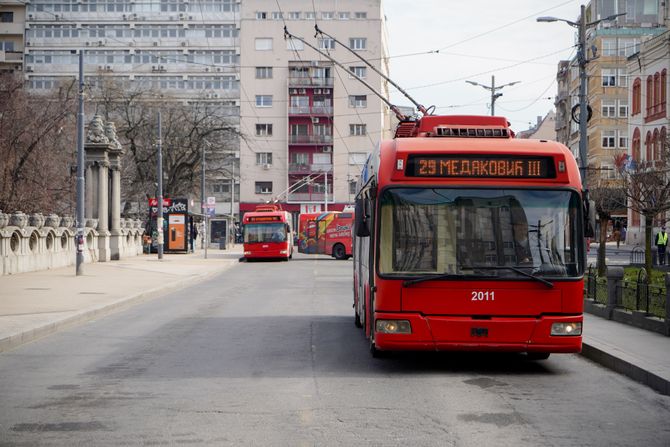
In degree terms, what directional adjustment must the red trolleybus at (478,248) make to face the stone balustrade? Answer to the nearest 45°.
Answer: approximately 135° to its right

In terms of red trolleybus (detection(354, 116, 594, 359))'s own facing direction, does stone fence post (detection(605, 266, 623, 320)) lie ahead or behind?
behind

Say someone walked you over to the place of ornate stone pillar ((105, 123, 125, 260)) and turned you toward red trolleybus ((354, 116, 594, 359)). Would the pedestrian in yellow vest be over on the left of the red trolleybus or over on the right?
left

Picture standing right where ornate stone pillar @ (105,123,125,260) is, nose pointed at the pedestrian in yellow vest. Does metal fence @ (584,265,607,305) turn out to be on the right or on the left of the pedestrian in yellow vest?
right

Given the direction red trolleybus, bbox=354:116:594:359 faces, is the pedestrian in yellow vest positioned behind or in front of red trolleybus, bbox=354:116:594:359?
behind

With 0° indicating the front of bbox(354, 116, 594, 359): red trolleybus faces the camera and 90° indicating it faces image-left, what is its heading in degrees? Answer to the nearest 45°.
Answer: approximately 0°
